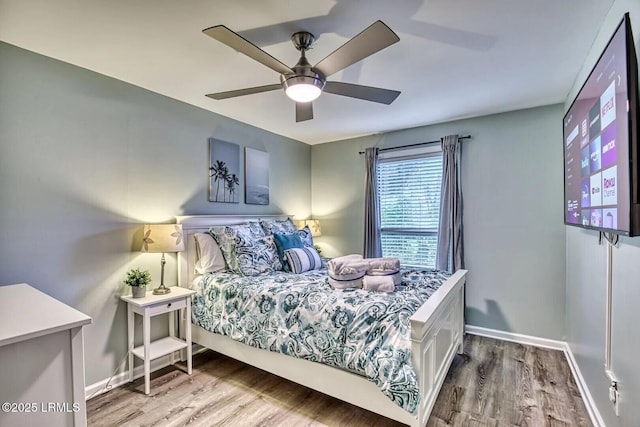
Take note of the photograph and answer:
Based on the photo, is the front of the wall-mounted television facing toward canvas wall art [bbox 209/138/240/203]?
yes

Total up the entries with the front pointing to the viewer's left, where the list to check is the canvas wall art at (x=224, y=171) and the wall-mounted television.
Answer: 1

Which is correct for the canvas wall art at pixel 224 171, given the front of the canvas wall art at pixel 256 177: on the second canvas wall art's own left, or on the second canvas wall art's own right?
on the second canvas wall art's own right

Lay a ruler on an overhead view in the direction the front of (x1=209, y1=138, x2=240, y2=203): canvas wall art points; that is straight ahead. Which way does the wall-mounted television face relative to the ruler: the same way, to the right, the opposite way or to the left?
the opposite way

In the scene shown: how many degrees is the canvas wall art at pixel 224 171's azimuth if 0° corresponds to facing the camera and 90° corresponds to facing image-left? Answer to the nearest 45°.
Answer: approximately 315°

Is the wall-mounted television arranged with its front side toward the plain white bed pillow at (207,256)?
yes

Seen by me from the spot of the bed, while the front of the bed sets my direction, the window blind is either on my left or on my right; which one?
on my left

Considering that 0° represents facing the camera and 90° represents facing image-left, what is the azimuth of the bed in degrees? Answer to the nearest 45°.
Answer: approximately 315°
